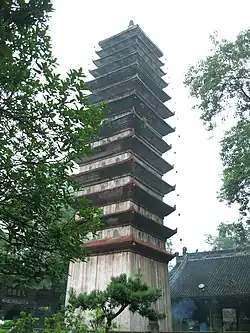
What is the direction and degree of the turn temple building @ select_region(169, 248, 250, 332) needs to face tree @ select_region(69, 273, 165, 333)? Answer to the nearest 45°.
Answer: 0° — it already faces it

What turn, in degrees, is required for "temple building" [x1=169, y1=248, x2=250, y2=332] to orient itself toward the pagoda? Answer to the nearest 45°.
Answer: approximately 45° to its right

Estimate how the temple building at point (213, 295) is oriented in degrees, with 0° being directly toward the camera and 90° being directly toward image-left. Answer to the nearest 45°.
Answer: approximately 0°
